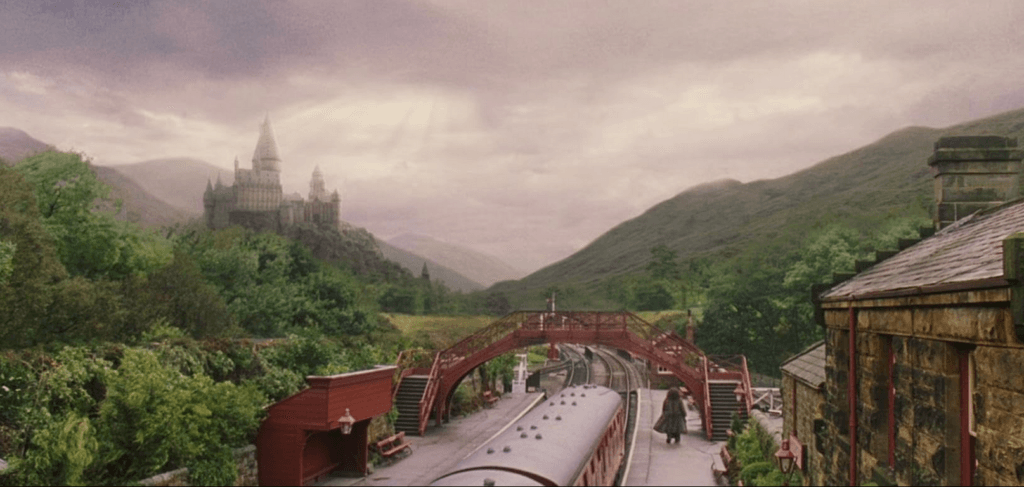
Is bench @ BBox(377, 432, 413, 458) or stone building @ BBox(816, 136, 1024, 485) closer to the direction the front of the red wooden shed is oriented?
the stone building

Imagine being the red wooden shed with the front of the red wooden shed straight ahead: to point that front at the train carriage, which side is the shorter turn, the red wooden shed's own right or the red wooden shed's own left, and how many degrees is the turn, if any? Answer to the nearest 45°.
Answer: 0° — it already faces it

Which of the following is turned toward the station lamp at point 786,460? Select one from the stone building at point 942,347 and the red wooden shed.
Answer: the red wooden shed

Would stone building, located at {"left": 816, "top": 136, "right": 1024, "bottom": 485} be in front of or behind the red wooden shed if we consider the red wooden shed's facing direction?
in front

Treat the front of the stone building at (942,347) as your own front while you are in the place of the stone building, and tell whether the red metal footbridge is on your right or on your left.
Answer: on your right

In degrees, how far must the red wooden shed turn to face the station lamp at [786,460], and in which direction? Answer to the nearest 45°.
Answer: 0° — it already faces it

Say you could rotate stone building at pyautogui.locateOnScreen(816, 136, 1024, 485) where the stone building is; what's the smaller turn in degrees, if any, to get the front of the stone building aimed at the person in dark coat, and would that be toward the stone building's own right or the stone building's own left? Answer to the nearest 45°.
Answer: approximately 90° to the stone building's own right

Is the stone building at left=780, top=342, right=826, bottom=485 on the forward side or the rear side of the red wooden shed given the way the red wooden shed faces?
on the forward side

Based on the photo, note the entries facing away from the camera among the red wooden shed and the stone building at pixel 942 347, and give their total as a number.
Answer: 0

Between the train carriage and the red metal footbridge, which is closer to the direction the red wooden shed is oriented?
the train carriage

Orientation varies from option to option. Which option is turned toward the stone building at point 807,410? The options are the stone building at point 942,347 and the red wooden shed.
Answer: the red wooden shed

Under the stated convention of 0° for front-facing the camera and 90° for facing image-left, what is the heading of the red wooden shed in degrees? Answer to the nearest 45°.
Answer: approximately 315°

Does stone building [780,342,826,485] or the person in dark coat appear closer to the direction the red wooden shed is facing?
the stone building

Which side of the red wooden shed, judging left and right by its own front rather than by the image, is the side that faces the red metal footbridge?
left
